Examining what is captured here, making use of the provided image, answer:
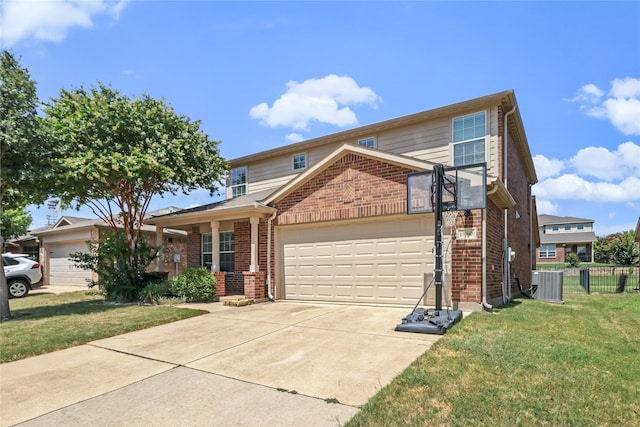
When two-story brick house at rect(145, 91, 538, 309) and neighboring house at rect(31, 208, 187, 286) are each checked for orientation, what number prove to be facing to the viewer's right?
0

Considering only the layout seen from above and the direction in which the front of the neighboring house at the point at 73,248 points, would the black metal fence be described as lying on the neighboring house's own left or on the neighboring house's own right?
on the neighboring house's own left

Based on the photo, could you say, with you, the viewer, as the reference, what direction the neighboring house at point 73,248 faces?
facing the viewer and to the left of the viewer

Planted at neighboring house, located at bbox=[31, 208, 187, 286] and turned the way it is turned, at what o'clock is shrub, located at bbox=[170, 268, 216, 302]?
The shrub is roughly at 10 o'clock from the neighboring house.

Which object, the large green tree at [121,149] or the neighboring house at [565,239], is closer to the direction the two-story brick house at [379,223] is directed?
the large green tree

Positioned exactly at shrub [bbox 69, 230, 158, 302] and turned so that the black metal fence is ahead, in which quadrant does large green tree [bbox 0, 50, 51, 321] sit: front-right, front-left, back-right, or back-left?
back-right

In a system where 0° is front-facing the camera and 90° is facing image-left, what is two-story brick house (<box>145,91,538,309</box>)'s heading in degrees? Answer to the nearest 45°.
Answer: approximately 45°

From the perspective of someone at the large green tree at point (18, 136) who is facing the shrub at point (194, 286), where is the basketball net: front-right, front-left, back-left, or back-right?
front-right
